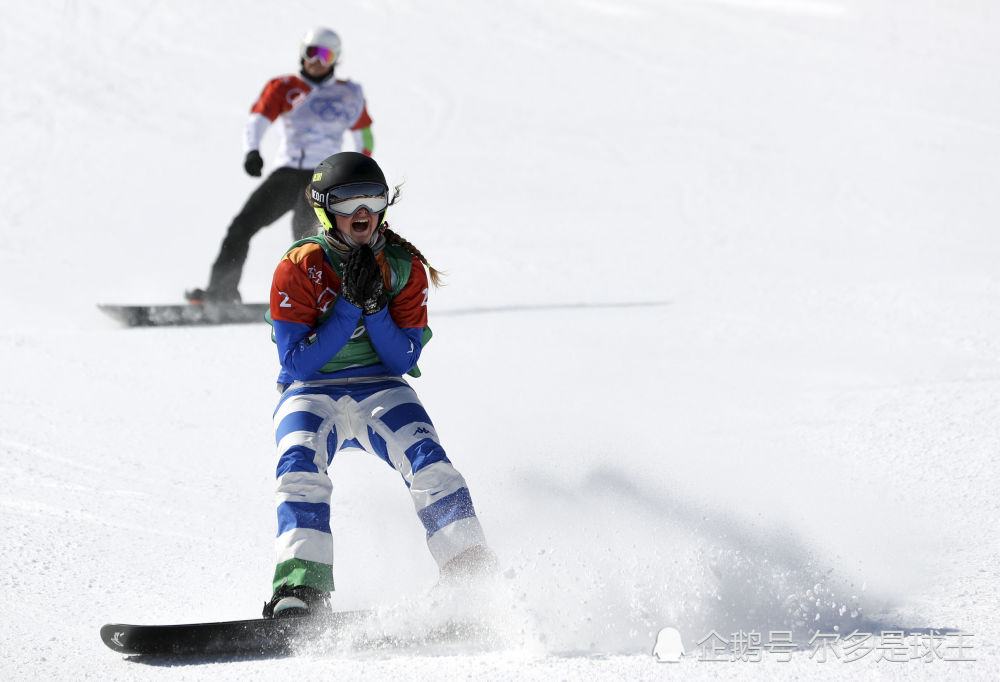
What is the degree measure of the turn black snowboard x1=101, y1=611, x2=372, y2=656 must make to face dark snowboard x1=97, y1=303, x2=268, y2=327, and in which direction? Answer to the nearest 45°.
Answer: approximately 90° to its right

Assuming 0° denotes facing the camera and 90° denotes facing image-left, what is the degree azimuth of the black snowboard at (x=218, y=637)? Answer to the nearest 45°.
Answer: approximately 90°

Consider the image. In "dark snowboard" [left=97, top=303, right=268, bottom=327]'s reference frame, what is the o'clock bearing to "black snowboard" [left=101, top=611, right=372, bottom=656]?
The black snowboard is roughly at 9 o'clock from the dark snowboard.

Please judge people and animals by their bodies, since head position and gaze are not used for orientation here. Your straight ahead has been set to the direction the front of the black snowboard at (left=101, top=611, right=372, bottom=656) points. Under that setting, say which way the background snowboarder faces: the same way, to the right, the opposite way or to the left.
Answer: to the left

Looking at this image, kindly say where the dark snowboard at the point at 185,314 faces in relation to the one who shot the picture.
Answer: facing to the left of the viewer

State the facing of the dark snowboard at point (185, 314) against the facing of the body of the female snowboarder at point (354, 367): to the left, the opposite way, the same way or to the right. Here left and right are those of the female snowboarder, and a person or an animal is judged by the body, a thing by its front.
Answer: to the right

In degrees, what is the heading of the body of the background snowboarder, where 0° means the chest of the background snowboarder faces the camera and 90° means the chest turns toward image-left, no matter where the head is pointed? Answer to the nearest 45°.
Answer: approximately 0°

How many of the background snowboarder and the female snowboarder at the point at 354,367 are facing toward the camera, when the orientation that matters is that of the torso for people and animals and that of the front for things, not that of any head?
2

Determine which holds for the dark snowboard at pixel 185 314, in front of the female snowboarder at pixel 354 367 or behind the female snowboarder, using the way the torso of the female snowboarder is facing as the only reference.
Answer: behind
